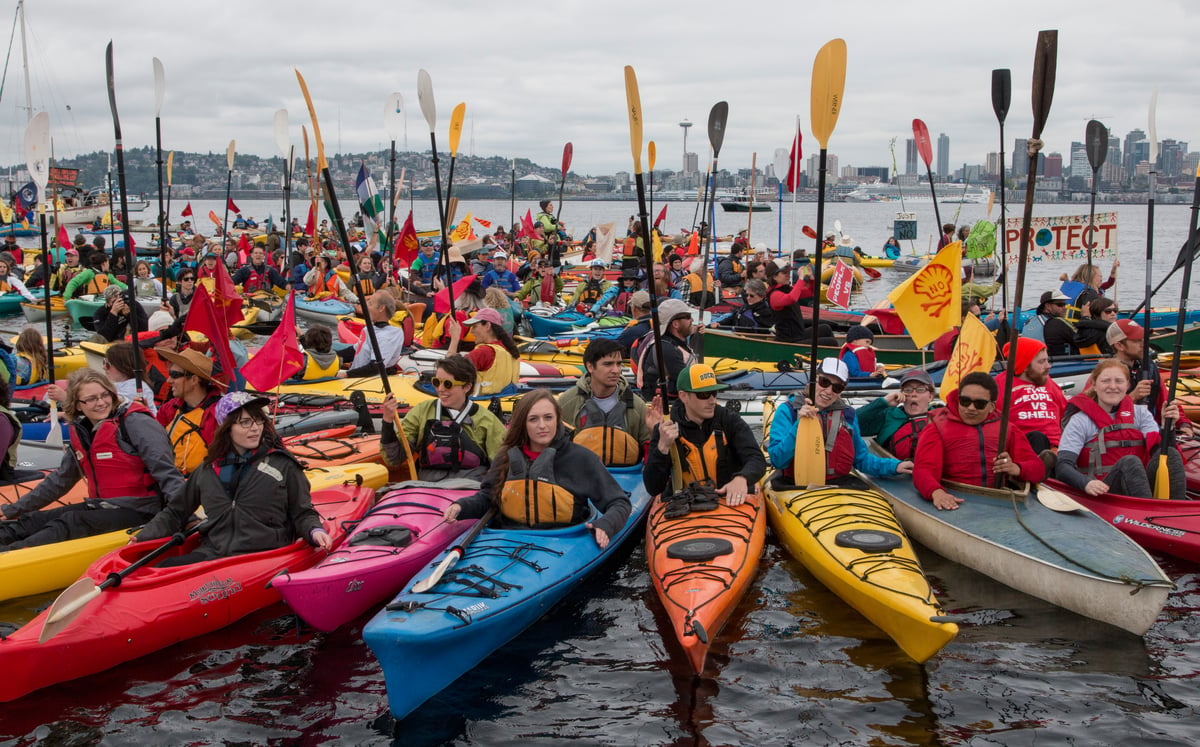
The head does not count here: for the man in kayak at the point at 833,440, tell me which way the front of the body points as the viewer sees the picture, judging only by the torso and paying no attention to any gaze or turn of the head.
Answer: toward the camera

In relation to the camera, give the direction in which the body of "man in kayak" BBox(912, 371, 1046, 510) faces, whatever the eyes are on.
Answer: toward the camera

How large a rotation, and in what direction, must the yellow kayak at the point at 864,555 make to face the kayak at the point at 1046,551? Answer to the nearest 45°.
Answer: approximately 45° to its left

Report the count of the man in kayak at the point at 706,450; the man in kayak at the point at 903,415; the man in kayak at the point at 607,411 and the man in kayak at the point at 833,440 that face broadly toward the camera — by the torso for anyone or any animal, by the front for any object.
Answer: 4

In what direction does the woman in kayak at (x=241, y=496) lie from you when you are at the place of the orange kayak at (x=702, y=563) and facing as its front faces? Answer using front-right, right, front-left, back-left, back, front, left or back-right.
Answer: right

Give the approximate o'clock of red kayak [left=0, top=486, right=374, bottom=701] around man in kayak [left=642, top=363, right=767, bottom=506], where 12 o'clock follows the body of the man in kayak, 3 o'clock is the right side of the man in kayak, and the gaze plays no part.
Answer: The red kayak is roughly at 2 o'clock from the man in kayak.

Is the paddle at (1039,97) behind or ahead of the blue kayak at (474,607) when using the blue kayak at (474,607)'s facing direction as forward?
behind

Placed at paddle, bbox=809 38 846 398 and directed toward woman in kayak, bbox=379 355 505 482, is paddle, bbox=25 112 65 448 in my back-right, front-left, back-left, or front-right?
front-right

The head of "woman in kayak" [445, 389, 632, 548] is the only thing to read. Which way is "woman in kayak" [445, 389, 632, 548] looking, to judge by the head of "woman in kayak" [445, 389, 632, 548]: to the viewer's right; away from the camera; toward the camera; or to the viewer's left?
toward the camera

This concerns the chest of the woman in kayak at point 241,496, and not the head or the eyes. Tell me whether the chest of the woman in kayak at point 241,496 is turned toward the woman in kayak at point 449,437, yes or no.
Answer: no

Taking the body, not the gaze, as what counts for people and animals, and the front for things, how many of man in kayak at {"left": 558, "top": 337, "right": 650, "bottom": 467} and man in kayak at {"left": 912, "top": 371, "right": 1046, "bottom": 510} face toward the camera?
2

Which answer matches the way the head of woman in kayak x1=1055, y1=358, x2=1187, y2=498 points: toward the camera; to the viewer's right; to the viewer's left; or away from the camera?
toward the camera

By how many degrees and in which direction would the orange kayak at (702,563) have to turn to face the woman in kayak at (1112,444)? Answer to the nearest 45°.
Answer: approximately 135° to its left

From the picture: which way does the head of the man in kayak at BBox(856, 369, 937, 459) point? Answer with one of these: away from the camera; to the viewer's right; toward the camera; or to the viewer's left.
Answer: toward the camera

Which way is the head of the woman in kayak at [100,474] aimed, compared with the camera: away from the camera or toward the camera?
toward the camera

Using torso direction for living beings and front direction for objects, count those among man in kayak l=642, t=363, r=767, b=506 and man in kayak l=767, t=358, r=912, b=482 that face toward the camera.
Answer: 2

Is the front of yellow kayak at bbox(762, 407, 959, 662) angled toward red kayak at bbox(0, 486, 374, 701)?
no
